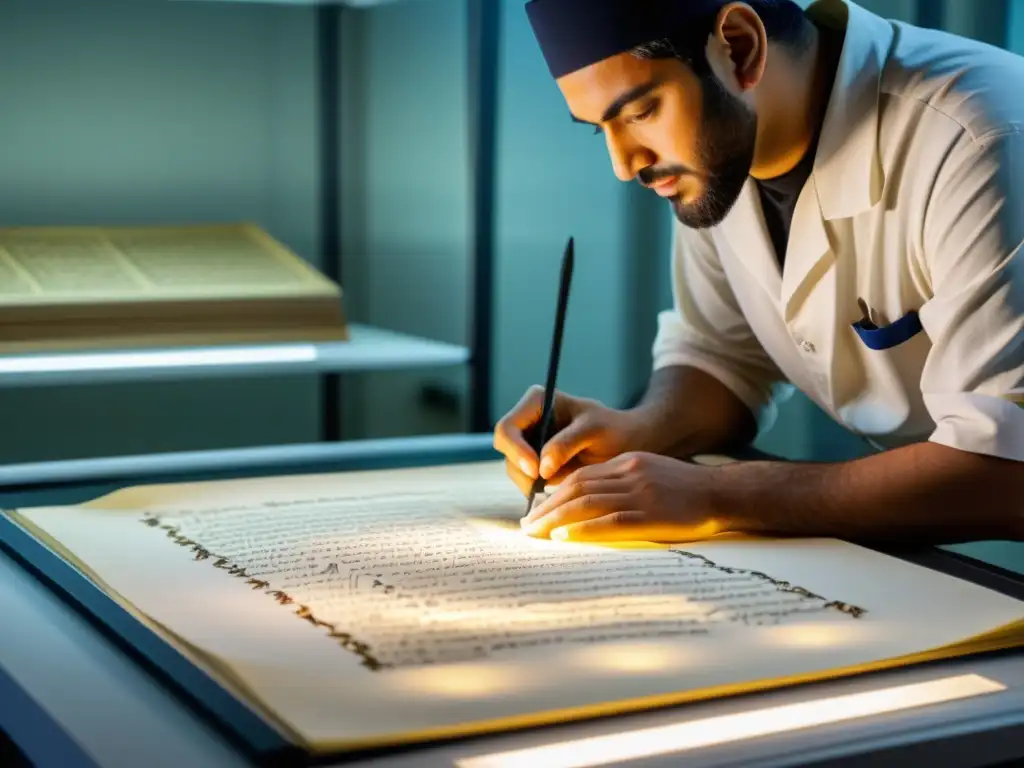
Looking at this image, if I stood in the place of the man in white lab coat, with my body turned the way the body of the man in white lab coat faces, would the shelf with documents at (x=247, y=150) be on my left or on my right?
on my right

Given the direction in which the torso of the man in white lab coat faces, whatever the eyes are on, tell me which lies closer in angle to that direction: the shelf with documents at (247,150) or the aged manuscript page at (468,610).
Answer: the aged manuscript page

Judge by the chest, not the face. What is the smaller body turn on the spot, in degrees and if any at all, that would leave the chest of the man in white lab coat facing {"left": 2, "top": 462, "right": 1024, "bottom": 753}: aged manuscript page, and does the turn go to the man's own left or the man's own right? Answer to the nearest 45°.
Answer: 0° — they already face it

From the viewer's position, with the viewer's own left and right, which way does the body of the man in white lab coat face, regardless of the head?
facing the viewer and to the left of the viewer

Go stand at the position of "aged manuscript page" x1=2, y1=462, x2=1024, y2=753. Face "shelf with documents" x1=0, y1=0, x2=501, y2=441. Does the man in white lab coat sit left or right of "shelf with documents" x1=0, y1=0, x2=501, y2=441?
right

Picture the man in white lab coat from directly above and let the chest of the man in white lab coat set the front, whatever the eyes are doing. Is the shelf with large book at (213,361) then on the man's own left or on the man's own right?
on the man's own right

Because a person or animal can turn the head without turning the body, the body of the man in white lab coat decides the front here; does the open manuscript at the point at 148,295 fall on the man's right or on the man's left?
on the man's right

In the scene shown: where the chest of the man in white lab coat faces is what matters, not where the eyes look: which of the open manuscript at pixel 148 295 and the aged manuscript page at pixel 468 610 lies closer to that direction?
the aged manuscript page
